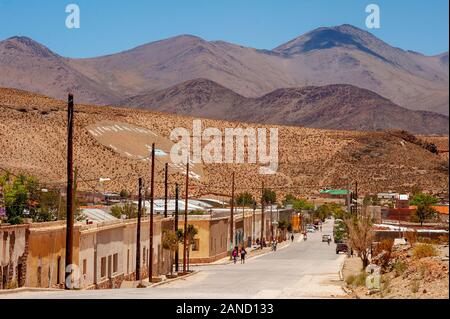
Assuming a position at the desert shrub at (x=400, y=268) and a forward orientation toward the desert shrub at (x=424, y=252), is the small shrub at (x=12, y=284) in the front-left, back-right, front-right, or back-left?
back-left

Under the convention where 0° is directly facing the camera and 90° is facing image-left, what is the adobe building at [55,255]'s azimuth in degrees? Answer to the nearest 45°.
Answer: approximately 315°

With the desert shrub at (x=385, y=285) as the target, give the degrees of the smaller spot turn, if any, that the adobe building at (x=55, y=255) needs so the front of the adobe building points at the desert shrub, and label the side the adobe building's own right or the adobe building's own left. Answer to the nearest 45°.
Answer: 0° — it already faces it

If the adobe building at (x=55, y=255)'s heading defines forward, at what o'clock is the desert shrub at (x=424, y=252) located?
The desert shrub is roughly at 11 o'clock from the adobe building.

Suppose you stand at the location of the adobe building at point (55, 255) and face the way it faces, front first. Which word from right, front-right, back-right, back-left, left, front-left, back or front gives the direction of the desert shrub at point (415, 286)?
front

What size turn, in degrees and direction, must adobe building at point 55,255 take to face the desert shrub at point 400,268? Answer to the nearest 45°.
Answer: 0° — it already faces it

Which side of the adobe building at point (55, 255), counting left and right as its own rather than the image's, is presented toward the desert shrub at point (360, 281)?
front
